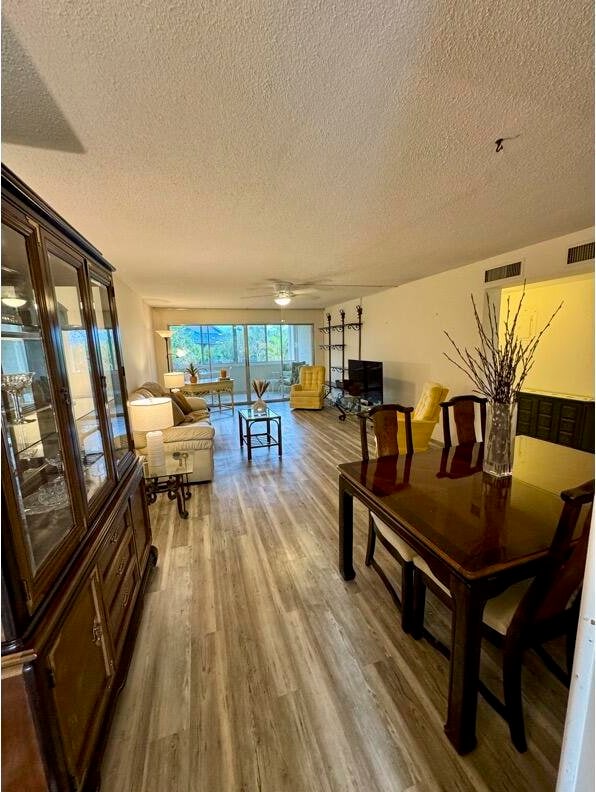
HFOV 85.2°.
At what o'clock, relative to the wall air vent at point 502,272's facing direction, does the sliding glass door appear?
The sliding glass door is roughly at 2 o'clock from the wall air vent.

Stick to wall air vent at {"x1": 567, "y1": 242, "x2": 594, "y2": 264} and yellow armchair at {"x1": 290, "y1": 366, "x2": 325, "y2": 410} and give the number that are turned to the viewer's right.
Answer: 0

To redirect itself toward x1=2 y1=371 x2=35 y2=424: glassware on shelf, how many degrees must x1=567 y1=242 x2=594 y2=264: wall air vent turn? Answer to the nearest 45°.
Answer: approximately 45° to its left

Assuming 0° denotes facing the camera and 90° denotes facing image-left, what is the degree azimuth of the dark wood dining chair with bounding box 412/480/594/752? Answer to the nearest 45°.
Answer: approximately 135°

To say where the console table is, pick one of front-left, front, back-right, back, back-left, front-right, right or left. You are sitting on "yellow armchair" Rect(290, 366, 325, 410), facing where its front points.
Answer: front-right

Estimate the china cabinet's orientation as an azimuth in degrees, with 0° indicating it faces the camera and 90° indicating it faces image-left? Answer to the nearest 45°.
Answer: approximately 315°

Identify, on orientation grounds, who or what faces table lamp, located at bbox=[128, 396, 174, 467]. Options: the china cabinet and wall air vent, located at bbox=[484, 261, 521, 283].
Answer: the wall air vent

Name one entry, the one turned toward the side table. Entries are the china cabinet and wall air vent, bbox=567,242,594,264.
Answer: the wall air vent

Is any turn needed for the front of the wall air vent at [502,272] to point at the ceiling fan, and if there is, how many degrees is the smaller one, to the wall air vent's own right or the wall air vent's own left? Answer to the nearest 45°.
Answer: approximately 45° to the wall air vent's own right

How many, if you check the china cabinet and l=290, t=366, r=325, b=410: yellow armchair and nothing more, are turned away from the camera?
0

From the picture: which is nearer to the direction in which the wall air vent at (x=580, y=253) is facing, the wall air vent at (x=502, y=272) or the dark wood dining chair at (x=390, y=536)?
the dark wood dining chair
